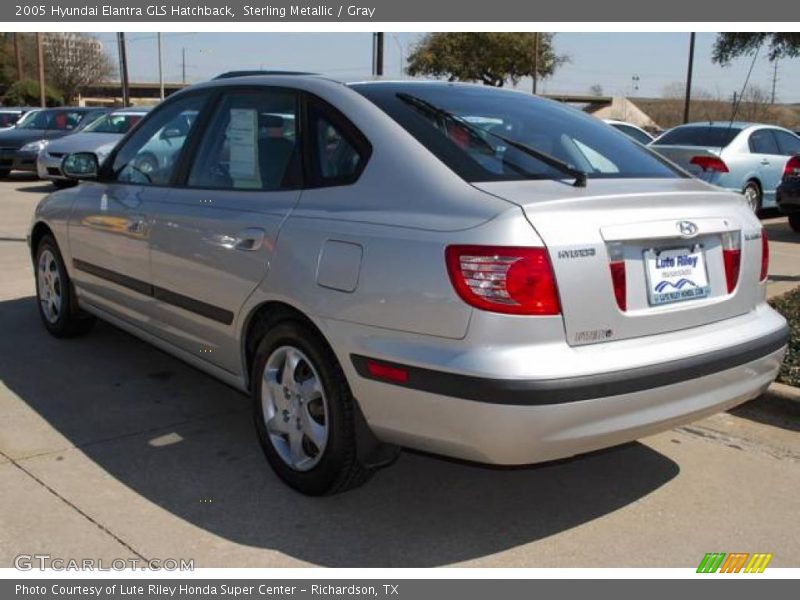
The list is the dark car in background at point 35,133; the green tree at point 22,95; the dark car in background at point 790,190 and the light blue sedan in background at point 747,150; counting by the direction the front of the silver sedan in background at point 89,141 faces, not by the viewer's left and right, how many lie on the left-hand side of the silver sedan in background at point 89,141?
2

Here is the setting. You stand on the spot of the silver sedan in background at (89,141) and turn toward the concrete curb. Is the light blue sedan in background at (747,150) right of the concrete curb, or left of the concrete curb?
left

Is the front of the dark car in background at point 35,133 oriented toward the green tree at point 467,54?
no

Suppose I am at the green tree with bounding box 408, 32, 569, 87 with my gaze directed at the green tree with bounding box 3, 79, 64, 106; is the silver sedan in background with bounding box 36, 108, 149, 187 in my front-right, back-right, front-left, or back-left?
front-left

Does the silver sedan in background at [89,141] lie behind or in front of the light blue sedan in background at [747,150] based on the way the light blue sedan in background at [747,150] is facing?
behind

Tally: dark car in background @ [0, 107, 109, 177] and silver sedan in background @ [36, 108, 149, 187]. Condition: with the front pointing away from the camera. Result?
0

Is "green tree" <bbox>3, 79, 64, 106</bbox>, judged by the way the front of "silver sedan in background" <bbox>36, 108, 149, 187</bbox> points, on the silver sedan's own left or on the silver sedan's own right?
on the silver sedan's own right

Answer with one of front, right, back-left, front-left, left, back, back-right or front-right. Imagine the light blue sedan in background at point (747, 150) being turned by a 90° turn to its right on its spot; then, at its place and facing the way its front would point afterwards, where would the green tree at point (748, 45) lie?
back-left

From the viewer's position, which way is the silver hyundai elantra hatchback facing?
facing away from the viewer and to the left of the viewer

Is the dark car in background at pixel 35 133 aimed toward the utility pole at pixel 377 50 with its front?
no

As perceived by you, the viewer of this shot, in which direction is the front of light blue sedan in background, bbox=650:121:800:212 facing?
facing away from the viewer and to the right of the viewer

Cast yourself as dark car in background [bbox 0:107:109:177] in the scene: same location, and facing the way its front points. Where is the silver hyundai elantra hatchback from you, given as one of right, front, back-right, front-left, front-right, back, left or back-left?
front-left

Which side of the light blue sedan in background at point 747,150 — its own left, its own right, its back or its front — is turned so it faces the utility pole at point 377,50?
left

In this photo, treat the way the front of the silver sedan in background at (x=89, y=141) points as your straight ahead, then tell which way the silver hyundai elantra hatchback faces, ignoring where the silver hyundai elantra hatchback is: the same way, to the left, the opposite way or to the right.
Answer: to the right

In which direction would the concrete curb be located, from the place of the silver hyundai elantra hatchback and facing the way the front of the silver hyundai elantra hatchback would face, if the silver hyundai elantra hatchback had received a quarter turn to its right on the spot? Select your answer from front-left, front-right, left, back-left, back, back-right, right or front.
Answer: front

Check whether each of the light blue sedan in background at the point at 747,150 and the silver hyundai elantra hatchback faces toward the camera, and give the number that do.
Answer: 0

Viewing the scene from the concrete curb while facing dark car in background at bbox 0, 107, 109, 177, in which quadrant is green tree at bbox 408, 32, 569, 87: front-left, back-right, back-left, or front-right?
front-right

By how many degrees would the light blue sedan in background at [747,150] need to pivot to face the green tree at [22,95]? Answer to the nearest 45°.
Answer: approximately 90° to its left

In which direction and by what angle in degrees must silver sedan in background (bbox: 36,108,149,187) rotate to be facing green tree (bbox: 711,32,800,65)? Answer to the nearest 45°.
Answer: approximately 135° to its left

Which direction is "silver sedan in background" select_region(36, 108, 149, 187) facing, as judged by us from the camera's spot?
facing the viewer and to the left of the viewer
